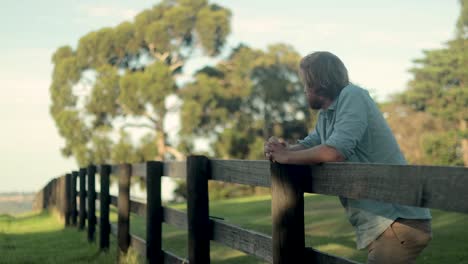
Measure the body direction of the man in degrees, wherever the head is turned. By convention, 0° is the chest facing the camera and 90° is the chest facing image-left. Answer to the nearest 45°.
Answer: approximately 90°
